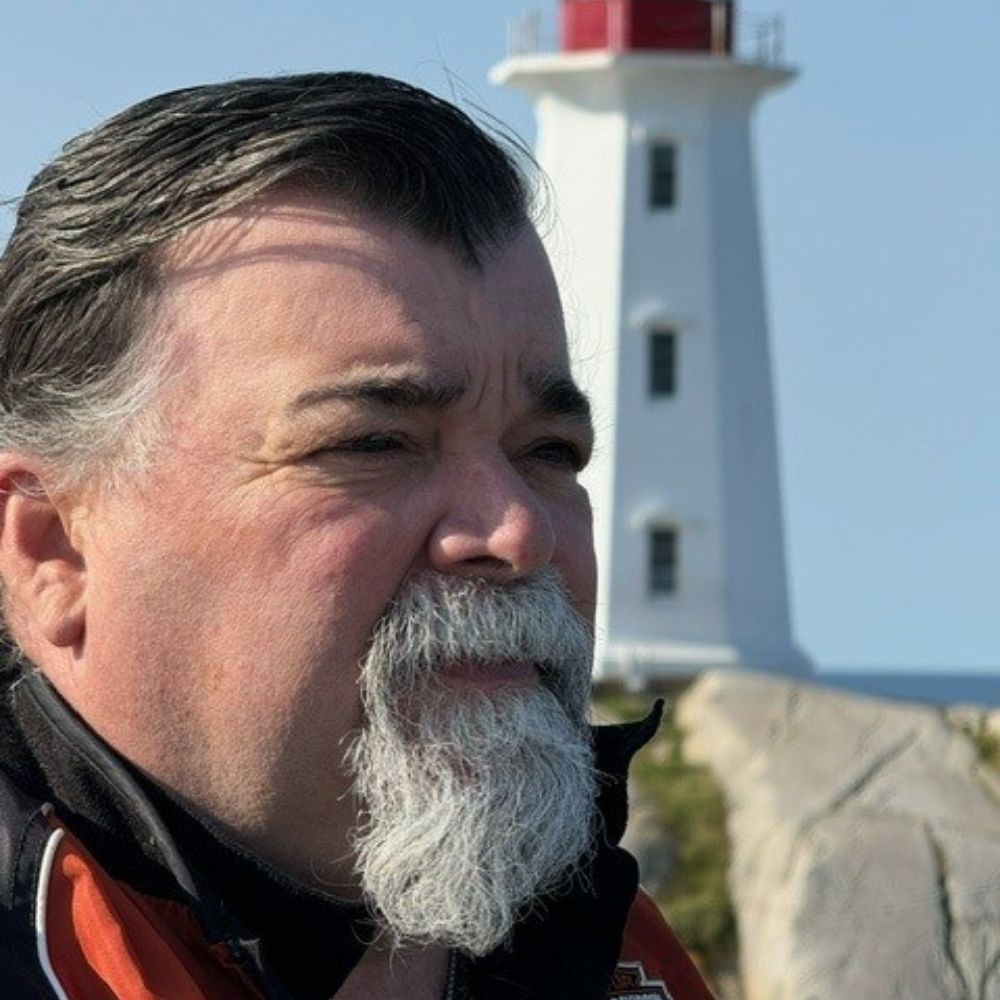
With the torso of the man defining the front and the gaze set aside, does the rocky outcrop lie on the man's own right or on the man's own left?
on the man's own left

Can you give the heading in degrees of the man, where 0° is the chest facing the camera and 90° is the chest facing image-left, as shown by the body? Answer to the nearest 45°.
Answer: approximately 315°

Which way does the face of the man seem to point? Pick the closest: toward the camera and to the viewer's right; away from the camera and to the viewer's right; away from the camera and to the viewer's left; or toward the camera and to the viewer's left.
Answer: toward the camera and to the viewer's right

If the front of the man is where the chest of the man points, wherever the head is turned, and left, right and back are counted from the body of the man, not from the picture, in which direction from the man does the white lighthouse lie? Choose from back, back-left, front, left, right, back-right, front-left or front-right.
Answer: back-left
